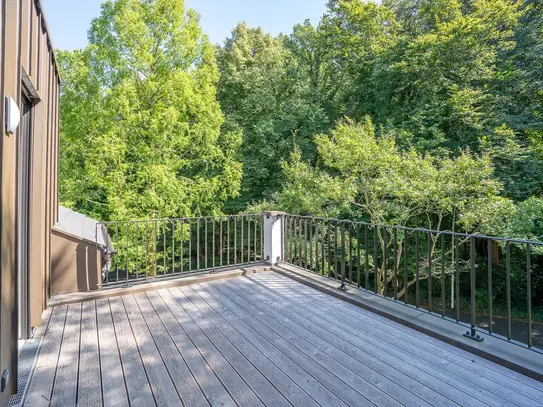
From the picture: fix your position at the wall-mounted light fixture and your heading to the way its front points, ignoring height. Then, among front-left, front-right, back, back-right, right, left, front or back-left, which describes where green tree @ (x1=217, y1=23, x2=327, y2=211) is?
front-left

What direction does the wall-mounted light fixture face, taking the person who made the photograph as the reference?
facing to the right of the viewer

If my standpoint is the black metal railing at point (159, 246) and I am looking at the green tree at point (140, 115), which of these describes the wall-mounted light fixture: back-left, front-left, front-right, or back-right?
back-left

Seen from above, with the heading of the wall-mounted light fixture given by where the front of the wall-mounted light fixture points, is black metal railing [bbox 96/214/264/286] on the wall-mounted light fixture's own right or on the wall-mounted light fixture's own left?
on the wall-mounted light fixture's own left
